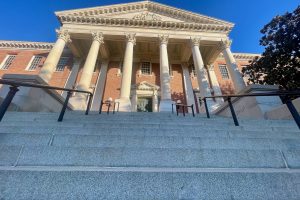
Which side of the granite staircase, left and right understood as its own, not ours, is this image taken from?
front

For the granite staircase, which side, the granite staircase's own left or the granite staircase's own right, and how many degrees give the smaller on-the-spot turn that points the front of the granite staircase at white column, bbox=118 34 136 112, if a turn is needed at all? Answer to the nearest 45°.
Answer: approximately 180°

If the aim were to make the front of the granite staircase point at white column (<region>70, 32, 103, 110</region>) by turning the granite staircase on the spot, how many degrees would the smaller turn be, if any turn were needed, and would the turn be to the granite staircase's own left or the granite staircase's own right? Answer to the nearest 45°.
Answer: approximately 135° to the granite staircase's own right

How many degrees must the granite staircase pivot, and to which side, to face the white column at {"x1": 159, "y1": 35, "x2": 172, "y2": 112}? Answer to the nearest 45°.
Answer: approximately 180°
